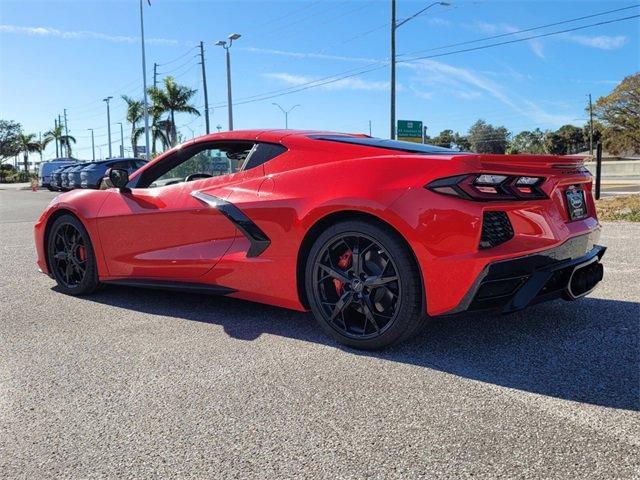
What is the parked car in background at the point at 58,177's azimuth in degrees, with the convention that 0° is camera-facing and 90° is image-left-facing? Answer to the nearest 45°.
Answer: approximately 45°

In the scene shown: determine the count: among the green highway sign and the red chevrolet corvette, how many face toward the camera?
1

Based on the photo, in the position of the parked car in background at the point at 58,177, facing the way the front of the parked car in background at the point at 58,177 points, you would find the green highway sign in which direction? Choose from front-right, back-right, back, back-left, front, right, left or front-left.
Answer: back-left

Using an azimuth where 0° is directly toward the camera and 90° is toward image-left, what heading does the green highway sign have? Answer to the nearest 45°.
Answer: approximately 0°

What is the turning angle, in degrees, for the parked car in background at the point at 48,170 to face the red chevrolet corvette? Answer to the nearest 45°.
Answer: approximately 45° to its left

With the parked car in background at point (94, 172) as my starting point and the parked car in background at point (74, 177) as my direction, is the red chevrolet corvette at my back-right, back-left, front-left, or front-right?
back-left

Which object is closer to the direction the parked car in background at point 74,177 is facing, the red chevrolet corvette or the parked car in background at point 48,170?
the red chevrolet corvette

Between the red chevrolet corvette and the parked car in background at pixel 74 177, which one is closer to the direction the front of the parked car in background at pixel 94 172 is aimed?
the red chevrolet corvette
